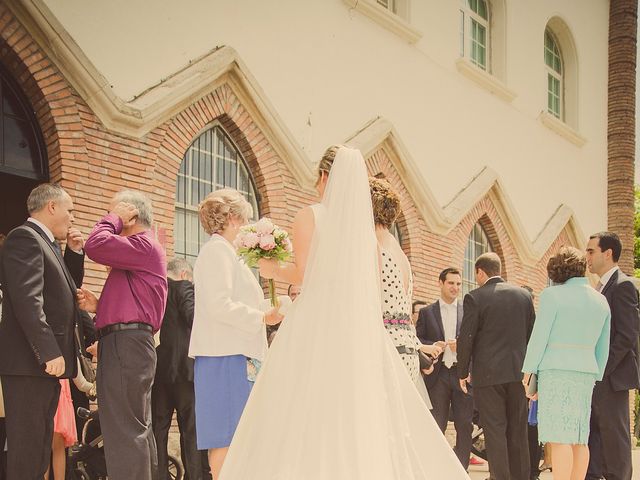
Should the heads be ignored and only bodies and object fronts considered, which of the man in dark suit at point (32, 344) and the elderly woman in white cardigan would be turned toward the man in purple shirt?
the man in dark suit

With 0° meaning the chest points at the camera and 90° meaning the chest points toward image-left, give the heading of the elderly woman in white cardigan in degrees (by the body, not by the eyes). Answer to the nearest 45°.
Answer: approximately 225°

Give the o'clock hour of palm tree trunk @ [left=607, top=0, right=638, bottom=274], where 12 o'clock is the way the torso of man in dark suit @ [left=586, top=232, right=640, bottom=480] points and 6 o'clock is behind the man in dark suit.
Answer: The palm tree trunk is roughly at 3 o'clock from the man in dark suit.

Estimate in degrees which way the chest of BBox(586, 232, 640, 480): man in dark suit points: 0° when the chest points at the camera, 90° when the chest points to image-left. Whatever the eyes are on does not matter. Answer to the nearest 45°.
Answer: approximately 90°

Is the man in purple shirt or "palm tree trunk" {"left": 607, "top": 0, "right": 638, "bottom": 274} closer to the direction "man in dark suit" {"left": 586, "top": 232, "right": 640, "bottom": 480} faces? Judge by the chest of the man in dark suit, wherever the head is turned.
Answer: the man in purple shirt

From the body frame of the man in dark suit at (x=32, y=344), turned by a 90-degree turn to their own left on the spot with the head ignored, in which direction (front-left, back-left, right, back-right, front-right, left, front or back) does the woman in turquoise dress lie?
right

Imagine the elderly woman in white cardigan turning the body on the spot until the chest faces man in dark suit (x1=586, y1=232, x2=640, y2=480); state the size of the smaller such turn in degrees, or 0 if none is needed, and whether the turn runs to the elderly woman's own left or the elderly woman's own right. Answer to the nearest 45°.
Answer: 0° — they already face them

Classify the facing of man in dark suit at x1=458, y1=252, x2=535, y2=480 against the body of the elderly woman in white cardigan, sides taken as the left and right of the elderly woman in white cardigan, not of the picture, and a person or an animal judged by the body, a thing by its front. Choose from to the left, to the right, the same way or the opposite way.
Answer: to the left

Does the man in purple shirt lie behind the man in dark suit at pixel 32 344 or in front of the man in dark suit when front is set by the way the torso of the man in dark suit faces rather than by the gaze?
in front

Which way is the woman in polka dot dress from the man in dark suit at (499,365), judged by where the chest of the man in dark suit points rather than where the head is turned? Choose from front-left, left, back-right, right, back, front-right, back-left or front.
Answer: back-left

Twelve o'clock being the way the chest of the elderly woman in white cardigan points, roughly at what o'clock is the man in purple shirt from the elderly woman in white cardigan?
The man in purple shirt is roughly at 7 o'clock from the elderly woman in white cardigan.

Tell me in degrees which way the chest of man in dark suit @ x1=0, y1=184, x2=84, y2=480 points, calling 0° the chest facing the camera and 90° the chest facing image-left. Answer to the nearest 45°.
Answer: approximately 270°

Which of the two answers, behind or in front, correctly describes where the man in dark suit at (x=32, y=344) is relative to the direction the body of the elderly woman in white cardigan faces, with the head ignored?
behind

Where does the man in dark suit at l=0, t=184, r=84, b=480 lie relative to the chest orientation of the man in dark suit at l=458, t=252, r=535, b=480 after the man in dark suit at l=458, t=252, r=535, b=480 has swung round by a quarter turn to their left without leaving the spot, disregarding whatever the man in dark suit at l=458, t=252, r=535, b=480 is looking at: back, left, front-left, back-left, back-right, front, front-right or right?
front

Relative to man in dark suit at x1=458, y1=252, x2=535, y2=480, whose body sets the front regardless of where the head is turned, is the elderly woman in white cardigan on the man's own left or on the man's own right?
on the man's own left

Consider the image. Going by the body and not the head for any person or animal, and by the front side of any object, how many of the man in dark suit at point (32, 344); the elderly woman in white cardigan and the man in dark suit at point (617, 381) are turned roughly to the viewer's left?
1

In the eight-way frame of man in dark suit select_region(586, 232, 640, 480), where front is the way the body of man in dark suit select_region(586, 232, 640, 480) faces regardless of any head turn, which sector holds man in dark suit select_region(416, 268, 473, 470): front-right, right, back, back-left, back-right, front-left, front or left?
front-right
